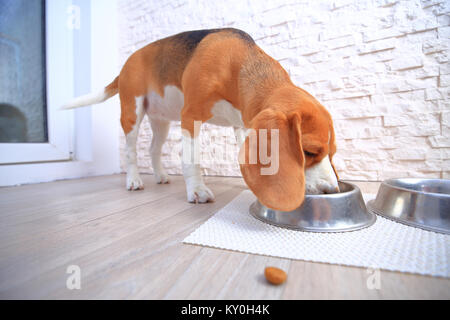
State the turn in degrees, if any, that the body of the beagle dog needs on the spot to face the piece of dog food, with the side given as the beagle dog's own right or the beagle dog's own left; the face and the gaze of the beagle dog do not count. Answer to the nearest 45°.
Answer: approximately 45° to the beagle dog's own right

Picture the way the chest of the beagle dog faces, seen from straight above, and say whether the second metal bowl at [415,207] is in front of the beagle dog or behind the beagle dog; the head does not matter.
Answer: in front

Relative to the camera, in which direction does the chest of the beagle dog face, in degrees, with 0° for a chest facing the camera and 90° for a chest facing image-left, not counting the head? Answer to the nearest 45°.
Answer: approximately 315°

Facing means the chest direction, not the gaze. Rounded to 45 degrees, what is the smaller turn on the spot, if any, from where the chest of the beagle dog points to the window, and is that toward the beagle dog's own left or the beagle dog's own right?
approximately 180°
